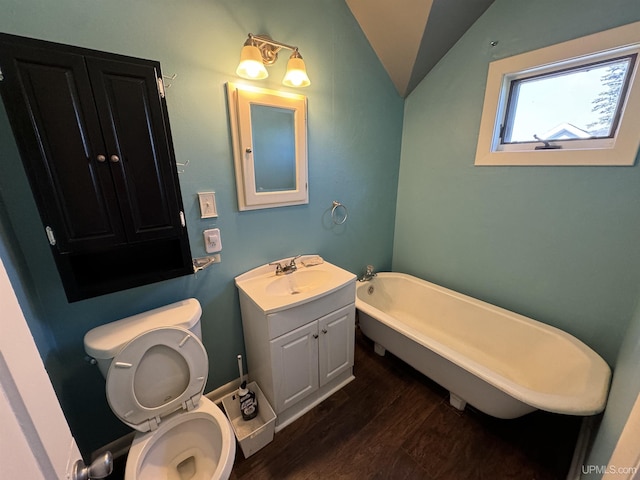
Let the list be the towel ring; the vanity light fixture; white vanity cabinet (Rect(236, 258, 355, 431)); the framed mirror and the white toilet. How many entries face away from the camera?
0

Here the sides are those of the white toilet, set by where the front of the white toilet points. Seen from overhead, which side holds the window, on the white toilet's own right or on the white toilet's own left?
on the white toilet's own left

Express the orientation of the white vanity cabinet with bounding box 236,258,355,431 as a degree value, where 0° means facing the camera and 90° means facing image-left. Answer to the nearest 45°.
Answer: approximately 315°

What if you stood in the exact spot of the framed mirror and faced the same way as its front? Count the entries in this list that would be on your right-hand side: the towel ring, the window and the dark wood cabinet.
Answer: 1

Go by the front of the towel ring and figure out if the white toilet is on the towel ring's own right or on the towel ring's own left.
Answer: on the towel ring's own right

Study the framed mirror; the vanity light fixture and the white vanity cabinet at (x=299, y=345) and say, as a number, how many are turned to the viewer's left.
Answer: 0

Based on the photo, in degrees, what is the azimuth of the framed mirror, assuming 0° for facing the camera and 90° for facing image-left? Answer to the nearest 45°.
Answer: approximately 315°

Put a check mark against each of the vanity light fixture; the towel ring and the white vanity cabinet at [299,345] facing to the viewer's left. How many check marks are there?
0

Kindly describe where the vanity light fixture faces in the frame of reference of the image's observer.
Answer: facing the viewer and to the right of the viewer

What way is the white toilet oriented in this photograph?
toward the camera

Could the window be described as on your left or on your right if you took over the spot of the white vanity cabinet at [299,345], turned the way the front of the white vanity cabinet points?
on your left

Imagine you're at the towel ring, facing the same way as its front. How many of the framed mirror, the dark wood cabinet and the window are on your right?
2
